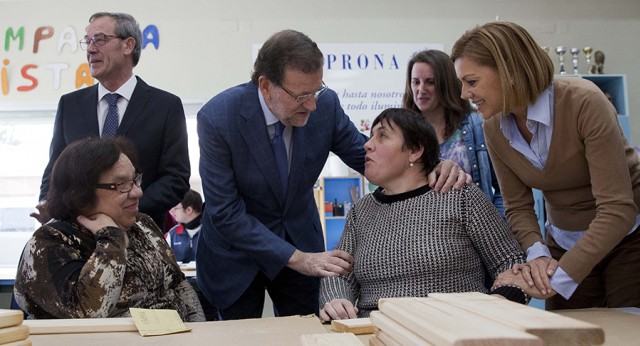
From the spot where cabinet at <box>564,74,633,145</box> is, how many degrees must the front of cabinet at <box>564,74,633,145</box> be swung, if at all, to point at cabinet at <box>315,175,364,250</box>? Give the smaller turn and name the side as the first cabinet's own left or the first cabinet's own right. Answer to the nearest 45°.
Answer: approximately 45° to the first cabinet's own right

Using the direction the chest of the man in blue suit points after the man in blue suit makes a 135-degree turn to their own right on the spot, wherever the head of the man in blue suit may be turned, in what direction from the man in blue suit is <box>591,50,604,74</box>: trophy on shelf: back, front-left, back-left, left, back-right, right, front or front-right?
back-right

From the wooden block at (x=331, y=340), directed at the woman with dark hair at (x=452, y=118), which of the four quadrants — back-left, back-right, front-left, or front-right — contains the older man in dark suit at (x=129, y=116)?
front-left

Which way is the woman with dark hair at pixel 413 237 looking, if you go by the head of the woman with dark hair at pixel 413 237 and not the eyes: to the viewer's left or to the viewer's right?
to the viewer's left

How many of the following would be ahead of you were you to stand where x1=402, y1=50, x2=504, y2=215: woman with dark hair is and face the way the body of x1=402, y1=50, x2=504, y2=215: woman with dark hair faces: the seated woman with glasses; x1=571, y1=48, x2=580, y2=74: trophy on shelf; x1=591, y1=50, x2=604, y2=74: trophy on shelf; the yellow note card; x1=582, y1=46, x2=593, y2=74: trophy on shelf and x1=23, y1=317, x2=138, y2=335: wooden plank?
3

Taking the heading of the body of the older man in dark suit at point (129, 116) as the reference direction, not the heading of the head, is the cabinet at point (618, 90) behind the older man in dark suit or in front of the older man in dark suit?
behind

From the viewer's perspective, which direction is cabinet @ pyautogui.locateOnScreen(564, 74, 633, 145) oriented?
toward the camera

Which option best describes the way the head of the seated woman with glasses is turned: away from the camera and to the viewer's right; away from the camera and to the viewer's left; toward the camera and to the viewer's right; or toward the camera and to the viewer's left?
toward the camera and to the viewer's right

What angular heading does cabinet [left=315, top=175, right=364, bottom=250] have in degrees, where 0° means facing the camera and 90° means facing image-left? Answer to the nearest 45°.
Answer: approximately 0°

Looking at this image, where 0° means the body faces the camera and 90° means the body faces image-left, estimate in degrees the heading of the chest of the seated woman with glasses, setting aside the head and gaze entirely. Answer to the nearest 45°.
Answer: approximately 315°

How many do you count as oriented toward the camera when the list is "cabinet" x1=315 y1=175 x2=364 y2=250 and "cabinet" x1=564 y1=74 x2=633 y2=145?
2

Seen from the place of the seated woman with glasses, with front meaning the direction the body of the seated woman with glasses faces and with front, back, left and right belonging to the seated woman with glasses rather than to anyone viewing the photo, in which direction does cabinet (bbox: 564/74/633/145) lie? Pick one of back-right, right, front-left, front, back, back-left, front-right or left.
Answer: left

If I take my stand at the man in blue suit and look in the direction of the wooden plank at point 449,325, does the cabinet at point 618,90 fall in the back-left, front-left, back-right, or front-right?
back-left

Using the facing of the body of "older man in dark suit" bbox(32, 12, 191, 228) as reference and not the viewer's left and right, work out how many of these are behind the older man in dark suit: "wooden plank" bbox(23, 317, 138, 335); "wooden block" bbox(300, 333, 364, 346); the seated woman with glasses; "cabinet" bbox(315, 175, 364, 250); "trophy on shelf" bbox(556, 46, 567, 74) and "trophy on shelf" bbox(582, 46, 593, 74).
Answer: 3

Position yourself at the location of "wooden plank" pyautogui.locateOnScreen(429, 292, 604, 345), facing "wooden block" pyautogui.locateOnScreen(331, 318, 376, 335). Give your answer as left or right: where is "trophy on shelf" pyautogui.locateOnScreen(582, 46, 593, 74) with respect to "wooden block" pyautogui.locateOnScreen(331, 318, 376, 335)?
right

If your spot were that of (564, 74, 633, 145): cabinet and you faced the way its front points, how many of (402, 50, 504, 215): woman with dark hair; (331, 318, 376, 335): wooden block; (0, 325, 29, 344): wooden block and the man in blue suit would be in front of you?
4
